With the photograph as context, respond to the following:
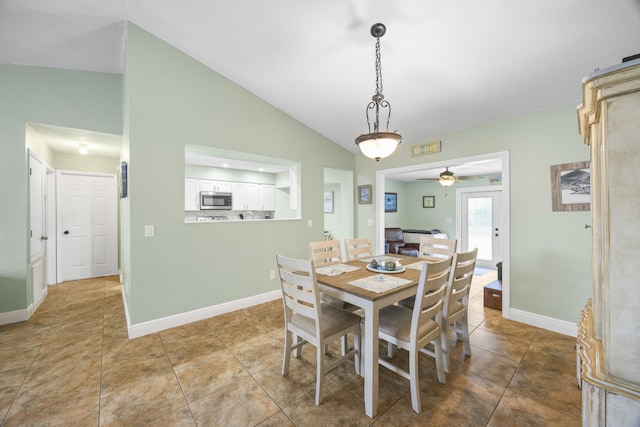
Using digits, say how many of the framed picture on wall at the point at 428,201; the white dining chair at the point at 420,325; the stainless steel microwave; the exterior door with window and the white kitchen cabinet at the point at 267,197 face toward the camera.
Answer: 4

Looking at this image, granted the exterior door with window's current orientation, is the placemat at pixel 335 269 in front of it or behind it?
in front

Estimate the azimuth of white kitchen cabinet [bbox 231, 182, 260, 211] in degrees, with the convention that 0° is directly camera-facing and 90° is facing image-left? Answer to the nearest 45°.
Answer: approximately 0°

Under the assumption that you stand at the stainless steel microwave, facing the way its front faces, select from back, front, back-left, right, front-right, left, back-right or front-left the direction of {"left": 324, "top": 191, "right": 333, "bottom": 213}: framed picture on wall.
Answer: left

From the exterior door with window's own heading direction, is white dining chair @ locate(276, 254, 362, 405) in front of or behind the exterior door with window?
in front

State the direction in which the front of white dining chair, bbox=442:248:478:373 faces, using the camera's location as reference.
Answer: facing away from the viewer and to the left of the viewer

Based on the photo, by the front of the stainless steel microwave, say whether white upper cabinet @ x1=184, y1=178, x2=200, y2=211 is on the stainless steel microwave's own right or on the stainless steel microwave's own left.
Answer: on the stainless steel microwave's own right

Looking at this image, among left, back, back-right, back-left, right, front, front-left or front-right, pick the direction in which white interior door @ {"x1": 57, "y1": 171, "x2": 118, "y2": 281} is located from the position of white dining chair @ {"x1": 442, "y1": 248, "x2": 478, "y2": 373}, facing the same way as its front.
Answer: front-left

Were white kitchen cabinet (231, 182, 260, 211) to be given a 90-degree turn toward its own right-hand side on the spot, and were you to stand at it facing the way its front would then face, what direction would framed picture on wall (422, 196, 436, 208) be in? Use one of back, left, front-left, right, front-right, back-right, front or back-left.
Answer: back

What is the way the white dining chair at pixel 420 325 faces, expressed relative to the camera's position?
facing away from the viewer and to the left of the viewer

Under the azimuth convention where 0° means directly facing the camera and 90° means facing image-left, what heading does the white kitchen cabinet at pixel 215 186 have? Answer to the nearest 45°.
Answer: approximately 0°

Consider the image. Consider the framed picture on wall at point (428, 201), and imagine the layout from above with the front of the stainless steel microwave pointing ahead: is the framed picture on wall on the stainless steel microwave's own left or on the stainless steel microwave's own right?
on the stainless steel microwave's own left
